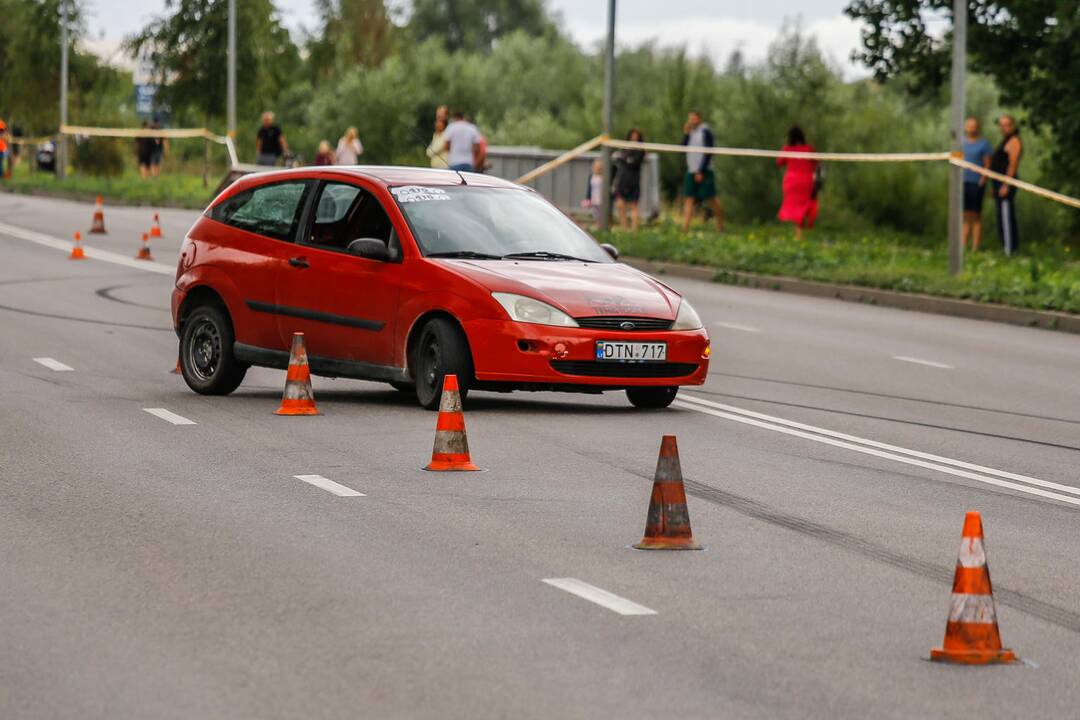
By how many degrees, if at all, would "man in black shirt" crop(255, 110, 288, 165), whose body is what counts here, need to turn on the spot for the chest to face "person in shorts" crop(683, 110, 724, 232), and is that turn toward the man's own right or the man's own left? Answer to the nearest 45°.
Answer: approximately 45° to the man's own left

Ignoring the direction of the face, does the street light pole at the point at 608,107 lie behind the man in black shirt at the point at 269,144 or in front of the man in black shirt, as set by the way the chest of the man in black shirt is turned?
in front

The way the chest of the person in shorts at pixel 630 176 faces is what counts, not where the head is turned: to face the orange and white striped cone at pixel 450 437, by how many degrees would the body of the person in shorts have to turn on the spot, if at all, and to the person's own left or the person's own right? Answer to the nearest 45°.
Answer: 0° — they already face it

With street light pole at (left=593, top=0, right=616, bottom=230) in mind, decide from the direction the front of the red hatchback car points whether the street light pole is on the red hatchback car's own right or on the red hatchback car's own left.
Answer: on the red hatchback car's own left

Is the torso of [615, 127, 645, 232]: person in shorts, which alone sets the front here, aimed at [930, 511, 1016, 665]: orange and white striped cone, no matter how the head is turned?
yes

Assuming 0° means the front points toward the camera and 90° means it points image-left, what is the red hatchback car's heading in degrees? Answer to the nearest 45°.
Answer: approximately 315°

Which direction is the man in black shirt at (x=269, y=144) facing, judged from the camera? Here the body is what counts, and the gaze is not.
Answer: toward the camera

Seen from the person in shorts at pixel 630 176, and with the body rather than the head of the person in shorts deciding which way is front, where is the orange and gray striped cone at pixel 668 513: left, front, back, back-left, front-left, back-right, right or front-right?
front

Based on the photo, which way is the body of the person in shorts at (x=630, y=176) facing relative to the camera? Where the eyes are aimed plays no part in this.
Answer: toward the camera

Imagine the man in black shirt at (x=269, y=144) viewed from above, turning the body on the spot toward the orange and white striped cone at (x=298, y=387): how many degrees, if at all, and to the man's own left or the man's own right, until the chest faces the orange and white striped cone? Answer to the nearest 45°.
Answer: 0° — they already face it

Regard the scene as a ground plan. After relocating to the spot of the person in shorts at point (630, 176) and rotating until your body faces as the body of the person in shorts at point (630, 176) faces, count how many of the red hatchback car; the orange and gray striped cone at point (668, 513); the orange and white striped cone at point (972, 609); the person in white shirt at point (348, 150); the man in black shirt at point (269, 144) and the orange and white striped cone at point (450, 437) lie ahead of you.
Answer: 4

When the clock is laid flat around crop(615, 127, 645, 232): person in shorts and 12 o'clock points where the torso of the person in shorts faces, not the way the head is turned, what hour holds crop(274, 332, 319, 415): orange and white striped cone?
The orange and white striped cone is roughly at 12 o'clock from the person in shorts.

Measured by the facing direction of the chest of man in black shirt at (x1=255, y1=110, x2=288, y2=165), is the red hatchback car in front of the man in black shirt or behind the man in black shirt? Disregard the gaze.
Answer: in front

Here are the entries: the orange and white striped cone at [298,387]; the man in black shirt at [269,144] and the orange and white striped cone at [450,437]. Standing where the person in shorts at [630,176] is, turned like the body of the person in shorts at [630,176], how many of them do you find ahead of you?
2

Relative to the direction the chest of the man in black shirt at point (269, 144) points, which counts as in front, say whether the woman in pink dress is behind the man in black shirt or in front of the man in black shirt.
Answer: in front

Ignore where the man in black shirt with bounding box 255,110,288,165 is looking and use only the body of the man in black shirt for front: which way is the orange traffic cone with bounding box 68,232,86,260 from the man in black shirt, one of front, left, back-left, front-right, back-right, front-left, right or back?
front

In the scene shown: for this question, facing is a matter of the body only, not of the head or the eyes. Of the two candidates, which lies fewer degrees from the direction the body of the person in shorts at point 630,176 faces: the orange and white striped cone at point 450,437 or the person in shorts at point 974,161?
the orange and white striped cone
